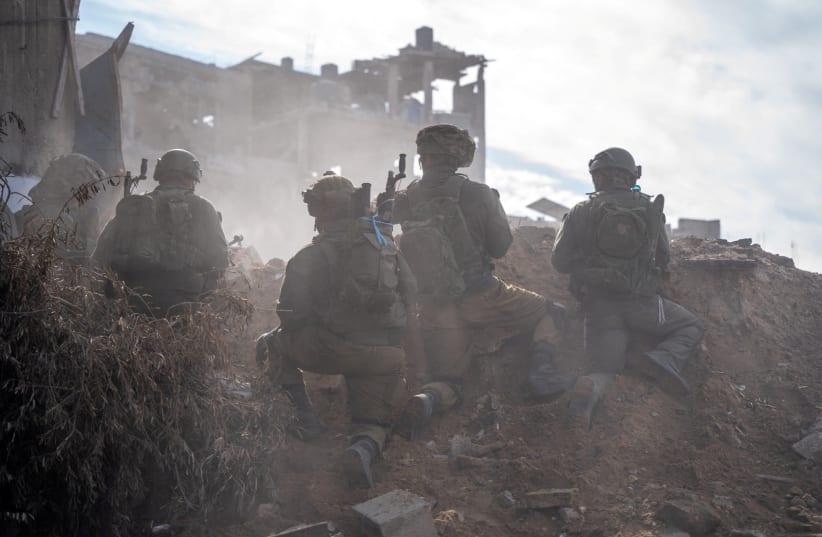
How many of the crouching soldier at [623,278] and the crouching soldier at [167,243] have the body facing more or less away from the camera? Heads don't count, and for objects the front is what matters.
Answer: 2

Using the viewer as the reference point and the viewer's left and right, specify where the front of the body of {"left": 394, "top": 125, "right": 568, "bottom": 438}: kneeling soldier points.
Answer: facing away from the viewer and to the right of the viewer

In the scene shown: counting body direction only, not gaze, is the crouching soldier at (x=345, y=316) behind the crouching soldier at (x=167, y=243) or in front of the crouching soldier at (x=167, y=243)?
behind

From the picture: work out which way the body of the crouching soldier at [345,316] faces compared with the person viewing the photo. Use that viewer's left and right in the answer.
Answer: facing away from the viewer and to the left of the viewer

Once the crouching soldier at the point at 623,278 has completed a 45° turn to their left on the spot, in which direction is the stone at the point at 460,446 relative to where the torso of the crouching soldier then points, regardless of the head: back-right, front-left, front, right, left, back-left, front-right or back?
left

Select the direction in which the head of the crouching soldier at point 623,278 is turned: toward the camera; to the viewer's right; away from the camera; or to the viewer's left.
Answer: away from the camera

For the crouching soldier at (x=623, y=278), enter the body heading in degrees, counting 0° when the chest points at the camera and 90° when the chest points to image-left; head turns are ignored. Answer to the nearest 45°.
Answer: approximately 180°

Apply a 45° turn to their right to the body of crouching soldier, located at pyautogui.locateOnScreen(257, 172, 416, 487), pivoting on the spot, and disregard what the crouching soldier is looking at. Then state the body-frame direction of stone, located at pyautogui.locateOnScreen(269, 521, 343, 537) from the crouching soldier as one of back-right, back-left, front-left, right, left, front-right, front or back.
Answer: back

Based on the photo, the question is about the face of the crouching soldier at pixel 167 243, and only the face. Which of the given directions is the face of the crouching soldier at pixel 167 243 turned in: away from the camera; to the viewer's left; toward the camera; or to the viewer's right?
away from the camera

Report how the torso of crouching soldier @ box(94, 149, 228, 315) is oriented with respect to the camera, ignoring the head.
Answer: away from the camera
